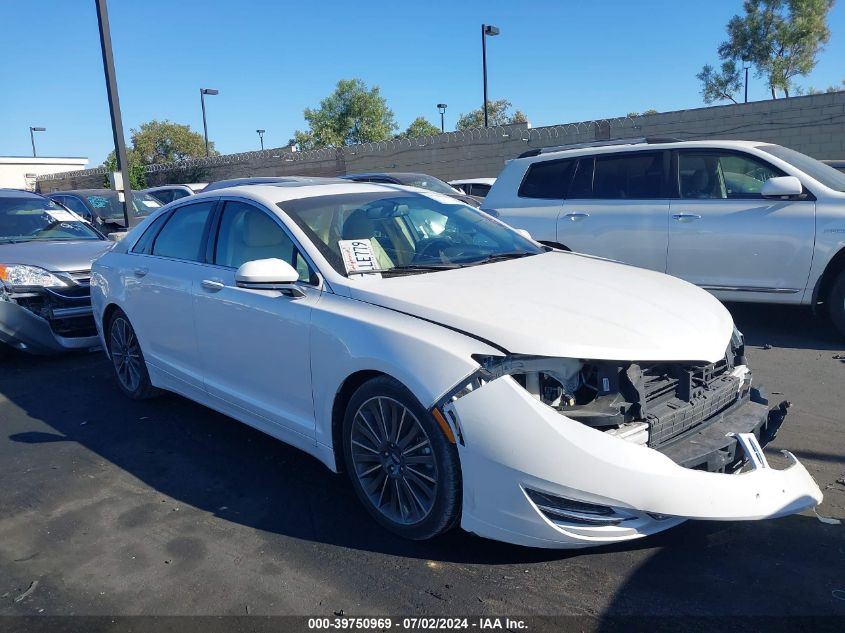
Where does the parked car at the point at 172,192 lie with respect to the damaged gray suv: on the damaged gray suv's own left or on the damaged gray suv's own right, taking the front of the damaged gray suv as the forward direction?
on the damaged gray suv's own left

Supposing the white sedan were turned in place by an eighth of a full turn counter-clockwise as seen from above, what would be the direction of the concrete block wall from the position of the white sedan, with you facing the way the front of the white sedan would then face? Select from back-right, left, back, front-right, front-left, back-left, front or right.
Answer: left

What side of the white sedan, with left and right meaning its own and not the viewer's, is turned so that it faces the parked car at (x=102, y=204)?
back

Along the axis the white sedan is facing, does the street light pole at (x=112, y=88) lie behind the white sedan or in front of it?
behind

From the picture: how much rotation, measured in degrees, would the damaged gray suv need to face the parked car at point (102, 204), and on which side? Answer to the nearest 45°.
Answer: approximately 135° to its left

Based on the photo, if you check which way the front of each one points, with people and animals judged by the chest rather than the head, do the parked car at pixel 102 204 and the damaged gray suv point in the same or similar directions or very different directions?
same or similar directions

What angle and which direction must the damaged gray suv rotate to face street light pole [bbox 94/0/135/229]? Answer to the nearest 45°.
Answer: approximately 135° to its left

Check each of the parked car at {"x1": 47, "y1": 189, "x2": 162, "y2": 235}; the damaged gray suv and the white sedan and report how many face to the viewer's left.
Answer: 0

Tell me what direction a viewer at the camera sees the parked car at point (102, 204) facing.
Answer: facing the viewer and to the right of the viewer

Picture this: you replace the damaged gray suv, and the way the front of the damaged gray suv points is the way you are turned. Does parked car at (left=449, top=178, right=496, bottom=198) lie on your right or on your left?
on your left

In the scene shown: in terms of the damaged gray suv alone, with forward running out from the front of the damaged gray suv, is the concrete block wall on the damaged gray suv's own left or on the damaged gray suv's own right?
on the damaged gray suv's own left
